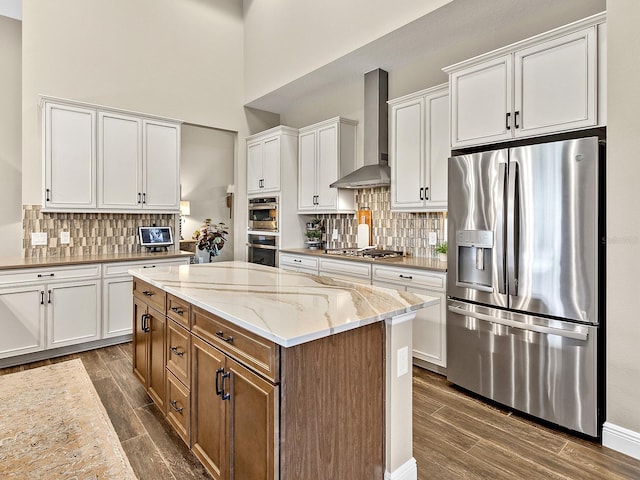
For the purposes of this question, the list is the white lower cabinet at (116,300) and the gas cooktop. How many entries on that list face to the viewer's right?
0

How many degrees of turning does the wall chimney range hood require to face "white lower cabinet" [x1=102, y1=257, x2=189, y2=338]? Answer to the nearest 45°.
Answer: approximately 45° to its right

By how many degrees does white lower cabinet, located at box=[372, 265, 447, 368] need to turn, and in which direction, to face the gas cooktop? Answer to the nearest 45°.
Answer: approximately 90° to its right

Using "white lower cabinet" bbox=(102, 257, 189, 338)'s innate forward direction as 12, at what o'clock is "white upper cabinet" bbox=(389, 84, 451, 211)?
The white upper cabinet is roughly at 10 o'clock from the white lower cabinet.

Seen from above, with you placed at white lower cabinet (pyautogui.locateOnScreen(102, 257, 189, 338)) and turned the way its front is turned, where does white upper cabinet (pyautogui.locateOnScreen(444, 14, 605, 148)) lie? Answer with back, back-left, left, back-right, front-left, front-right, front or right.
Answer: front-left

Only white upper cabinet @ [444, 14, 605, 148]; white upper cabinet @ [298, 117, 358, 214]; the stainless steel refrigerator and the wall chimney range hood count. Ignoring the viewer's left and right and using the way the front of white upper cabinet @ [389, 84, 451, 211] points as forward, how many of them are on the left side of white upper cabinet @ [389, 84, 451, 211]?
2

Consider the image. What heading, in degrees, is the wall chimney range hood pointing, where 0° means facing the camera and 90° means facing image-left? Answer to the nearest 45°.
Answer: approximately 45°

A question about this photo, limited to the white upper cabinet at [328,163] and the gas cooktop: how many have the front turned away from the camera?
0

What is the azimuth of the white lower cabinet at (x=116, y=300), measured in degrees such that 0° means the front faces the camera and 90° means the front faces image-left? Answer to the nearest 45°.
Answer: approximately 0°
